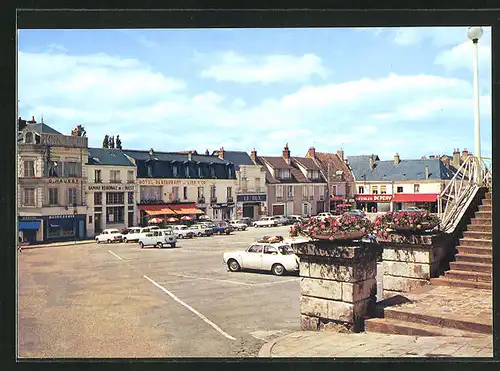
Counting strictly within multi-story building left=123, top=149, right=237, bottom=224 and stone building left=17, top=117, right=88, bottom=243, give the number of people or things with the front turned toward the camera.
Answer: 2

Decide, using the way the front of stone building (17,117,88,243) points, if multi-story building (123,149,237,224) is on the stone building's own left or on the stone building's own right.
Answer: on the stone building's own left

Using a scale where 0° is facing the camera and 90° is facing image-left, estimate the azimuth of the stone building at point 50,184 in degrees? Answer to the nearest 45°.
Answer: approximately 0°

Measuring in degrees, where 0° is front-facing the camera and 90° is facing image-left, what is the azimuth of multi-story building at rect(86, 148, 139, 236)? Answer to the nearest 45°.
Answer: approximately 315°

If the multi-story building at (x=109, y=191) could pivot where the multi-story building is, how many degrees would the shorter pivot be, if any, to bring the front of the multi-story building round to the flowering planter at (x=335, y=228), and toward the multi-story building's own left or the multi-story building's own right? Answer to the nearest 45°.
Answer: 0° — it already faces it

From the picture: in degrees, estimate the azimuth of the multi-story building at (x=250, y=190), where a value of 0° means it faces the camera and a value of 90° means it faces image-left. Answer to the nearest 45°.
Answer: approximately 0°
